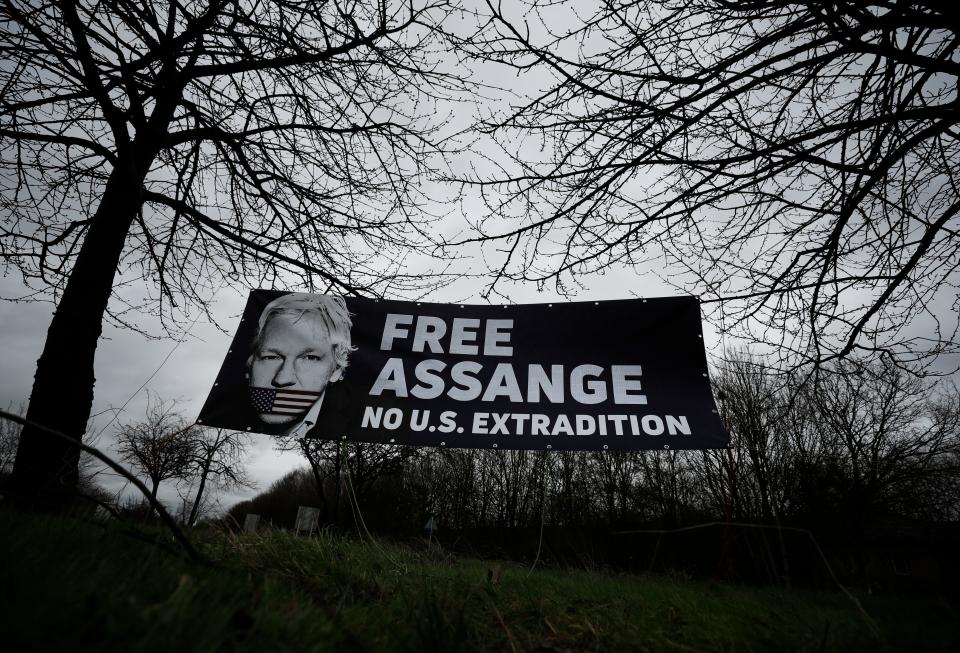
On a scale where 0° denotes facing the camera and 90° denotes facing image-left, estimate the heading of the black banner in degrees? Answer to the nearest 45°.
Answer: approximately 0°
